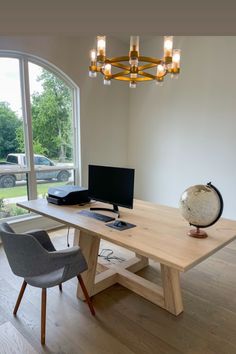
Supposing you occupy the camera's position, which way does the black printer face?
facing the viewer and to the left of the viewer

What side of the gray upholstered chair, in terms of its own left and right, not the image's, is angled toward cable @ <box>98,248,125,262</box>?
front

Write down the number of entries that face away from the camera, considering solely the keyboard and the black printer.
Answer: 0

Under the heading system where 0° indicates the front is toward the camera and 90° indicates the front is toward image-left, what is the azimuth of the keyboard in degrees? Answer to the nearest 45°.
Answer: approximately 45°

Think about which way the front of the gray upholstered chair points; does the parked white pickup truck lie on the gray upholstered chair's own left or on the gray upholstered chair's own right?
on the gray upholstered chair's own left

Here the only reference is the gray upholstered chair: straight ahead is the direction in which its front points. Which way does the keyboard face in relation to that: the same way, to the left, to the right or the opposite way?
the opposite way

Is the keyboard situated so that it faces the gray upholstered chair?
yes

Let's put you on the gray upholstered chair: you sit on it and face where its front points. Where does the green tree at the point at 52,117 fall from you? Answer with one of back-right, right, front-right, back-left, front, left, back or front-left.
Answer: front-left

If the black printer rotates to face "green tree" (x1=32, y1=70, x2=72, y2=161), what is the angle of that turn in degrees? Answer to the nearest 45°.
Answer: approximately 135° to its right
